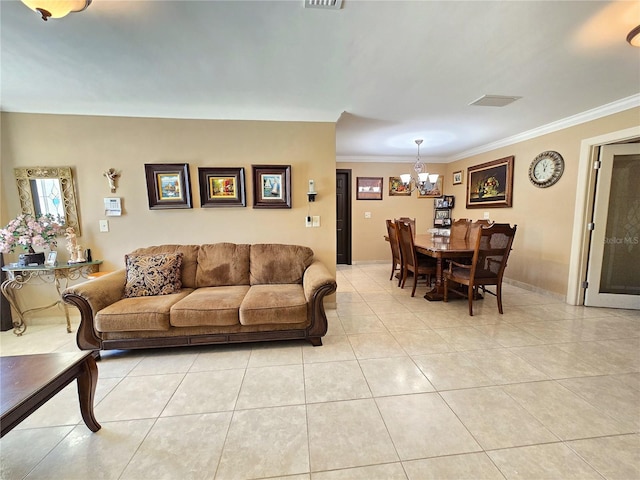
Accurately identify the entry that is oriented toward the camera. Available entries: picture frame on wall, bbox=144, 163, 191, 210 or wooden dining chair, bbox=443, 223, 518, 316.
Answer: the picture frame on wall

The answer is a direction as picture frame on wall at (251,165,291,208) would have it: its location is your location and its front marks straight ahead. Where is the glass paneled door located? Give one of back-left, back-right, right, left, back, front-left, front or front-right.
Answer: left

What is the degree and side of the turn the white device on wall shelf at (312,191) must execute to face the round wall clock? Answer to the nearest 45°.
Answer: approximately 90° to its left

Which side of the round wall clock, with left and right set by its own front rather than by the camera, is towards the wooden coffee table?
front

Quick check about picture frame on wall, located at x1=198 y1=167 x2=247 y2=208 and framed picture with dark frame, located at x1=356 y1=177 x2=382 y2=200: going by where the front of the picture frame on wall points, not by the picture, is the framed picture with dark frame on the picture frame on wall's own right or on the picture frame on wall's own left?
on the picture frame on wall's own left

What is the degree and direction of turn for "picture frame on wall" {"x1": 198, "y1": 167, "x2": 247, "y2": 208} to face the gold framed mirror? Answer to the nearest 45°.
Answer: approximately 90° to its right

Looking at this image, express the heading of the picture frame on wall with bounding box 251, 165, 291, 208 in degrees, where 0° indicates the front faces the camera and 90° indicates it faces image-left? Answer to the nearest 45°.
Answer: approximately 0°

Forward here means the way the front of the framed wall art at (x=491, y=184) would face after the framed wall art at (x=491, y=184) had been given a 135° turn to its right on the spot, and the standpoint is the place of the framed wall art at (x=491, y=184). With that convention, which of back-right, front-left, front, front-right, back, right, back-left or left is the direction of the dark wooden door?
left

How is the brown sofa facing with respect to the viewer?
toward the camera

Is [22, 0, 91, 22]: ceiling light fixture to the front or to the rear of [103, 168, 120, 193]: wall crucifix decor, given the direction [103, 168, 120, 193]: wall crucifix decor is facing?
to the front

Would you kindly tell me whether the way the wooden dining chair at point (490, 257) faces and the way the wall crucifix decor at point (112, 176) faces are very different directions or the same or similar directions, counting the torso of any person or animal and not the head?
very different directions

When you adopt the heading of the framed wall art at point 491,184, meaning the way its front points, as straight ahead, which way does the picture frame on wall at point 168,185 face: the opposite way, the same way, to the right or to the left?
to the left

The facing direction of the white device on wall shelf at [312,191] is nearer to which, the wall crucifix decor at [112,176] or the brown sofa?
the brown sofa

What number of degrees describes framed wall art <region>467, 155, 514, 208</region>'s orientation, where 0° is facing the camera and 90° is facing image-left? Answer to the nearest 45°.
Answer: approximately 45°

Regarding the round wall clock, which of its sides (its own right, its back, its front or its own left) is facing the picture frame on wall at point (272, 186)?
front

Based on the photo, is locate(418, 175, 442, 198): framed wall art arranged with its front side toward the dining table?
yes

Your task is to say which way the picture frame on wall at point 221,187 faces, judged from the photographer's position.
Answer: facing the viewer

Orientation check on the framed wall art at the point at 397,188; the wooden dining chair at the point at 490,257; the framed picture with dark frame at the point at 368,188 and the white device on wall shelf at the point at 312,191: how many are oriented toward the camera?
3

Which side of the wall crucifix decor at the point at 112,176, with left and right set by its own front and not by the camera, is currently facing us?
front

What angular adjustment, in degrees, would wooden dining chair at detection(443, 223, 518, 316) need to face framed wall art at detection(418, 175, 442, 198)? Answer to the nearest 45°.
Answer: approximately 45° to its right

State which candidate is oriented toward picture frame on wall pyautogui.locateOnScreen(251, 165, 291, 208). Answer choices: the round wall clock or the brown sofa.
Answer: the round wall clock

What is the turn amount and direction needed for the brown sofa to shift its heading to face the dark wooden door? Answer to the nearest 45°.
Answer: approximately 135° to its left
